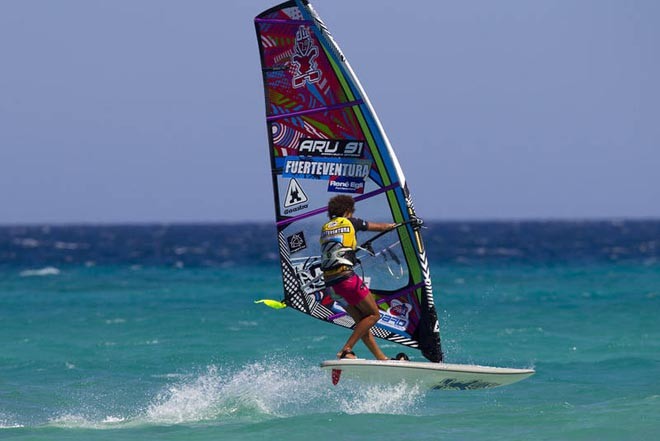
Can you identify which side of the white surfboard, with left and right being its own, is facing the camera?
right

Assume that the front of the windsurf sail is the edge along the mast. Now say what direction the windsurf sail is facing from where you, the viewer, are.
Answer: facing to the right of the viewer

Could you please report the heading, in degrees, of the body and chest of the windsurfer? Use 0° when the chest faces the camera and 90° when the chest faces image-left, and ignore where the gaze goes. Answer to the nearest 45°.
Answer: approximately 225°
